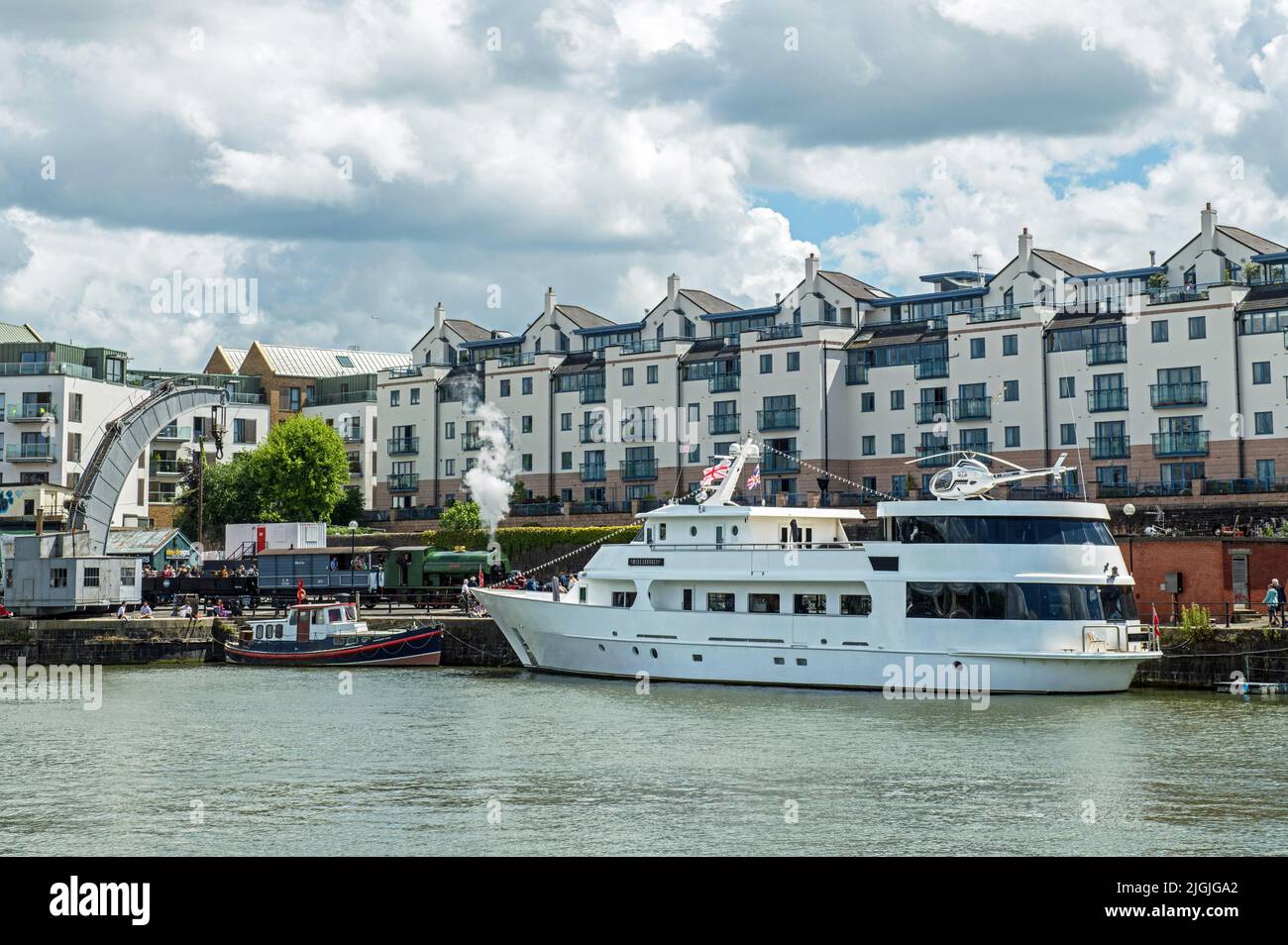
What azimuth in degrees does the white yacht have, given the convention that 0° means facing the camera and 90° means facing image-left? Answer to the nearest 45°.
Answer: approximately 90°

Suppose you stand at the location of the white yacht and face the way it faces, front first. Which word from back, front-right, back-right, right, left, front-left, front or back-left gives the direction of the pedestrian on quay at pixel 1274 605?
back
